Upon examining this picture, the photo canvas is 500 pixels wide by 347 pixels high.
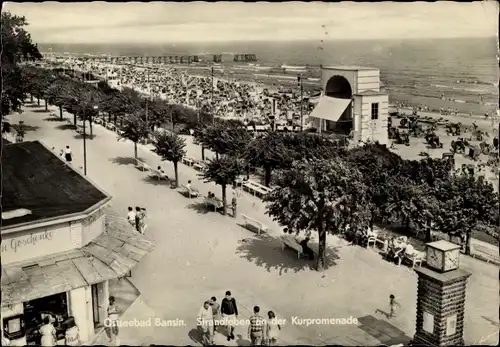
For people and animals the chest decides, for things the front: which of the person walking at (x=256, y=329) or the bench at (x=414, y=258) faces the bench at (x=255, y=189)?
the person walking

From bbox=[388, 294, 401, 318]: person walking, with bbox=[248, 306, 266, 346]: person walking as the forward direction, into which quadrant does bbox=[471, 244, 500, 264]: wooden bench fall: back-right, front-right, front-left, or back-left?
back-right

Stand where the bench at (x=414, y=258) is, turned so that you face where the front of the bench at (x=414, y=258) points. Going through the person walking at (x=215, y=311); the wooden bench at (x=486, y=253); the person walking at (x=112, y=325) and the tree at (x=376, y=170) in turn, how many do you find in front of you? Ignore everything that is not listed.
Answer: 2

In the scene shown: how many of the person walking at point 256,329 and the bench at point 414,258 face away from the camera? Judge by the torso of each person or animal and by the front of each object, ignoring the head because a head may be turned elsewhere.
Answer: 1

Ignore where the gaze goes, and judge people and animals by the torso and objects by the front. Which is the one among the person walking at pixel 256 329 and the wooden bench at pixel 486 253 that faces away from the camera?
the person walking

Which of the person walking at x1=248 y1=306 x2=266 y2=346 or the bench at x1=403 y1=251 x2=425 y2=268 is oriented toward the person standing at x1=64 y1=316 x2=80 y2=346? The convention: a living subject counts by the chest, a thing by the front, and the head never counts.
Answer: the bench

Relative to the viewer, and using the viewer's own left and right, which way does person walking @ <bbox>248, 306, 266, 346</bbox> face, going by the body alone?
facing away from the viewer

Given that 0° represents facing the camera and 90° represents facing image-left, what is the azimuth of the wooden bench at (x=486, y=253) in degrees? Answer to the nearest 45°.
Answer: approximately 45°

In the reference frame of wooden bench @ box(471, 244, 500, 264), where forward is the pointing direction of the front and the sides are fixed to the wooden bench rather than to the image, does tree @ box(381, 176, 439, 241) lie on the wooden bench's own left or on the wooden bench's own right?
on the wooden bench's own right

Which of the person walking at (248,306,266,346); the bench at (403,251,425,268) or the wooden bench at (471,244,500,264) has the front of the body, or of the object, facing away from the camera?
the person walking
